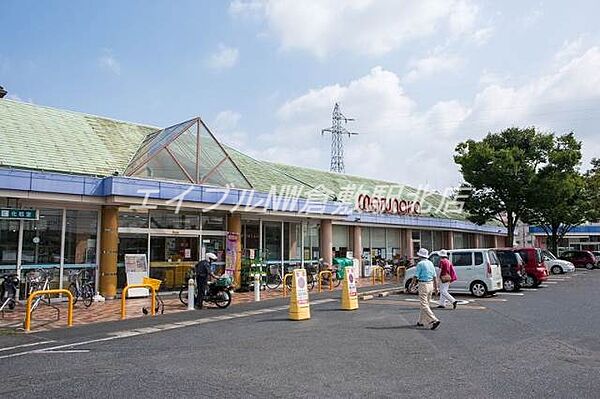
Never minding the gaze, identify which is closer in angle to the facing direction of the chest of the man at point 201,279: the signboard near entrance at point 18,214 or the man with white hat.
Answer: the man with white hat

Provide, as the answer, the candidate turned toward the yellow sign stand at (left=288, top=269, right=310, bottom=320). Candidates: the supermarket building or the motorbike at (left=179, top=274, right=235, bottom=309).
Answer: the supermarket building

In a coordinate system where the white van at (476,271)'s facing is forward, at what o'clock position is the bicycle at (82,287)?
The bicycle is roughly at 11 o'clock from the white van.

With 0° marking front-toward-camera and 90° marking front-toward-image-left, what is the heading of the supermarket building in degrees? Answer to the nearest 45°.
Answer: approximately 315°

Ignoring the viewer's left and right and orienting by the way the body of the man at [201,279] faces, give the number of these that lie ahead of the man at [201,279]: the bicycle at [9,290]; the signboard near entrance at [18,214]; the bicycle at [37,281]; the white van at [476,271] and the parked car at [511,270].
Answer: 2

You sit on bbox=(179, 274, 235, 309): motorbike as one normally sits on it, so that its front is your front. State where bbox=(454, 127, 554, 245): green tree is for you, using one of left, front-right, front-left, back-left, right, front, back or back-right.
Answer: back-right

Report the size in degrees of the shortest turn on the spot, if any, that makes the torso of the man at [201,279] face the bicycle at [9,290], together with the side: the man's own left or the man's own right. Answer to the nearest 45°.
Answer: approximately 180°

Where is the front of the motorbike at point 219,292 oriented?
to the viewer's left

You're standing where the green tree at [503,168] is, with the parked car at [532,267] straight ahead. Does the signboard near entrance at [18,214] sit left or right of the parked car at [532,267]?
right

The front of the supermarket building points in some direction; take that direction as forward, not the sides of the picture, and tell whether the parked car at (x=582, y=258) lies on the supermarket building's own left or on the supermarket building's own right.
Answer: on the supermarket building's own left

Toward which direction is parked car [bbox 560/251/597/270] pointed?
to the viewer's left

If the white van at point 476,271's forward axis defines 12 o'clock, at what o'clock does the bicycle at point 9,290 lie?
The bicycle is roughly at 11 o'clock from the white van.

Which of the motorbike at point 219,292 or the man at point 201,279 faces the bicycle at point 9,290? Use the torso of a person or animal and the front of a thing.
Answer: the motorbike
